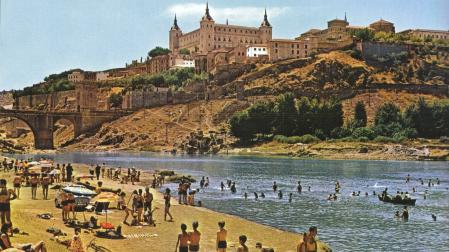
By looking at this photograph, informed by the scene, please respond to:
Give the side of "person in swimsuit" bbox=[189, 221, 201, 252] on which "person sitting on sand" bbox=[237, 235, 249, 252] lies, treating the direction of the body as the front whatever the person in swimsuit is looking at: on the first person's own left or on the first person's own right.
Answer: on the first person's own right

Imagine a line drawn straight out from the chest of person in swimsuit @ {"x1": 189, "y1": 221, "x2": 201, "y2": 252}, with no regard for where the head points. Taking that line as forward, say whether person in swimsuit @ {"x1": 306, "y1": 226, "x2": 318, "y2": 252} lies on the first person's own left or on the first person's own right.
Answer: on the first person's own right

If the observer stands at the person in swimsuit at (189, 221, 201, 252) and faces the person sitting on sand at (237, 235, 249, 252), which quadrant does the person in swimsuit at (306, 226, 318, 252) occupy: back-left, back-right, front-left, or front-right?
front-left

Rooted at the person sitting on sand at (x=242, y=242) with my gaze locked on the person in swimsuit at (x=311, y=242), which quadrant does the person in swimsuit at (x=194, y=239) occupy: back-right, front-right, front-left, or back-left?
back-left

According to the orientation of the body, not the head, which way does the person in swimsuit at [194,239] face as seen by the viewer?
away from the camera
